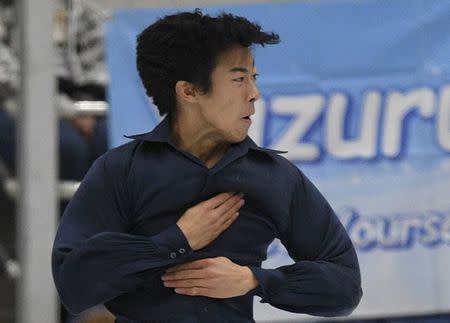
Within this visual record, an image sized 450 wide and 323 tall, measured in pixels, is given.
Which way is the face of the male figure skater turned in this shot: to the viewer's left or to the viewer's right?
to the viewer's right

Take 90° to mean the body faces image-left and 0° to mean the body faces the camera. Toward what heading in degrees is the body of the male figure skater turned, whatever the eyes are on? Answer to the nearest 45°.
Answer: approximately 0°
